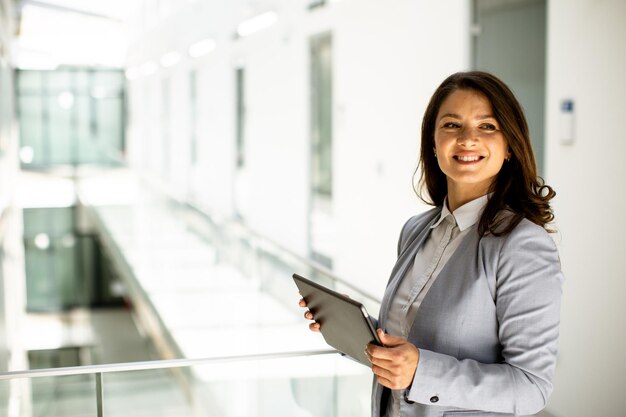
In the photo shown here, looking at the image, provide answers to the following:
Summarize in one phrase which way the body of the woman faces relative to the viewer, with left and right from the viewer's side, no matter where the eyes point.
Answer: facing the viewer and to the left of the viewer

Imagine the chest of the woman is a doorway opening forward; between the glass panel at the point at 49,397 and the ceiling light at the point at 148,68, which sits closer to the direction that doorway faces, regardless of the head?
the glass panel

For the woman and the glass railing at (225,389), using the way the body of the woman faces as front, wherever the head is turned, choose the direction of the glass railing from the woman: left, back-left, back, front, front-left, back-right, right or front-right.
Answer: right

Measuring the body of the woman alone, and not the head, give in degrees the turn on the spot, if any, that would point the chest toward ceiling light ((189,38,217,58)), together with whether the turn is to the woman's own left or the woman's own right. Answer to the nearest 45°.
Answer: approximately 135° to the woman's own right

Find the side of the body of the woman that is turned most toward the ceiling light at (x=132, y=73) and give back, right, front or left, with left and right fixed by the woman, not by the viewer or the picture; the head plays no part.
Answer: right

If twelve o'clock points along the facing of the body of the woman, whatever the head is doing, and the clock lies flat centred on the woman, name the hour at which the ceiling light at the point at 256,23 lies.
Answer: The ceiling light is roughly at 4 o'clock from the woman.

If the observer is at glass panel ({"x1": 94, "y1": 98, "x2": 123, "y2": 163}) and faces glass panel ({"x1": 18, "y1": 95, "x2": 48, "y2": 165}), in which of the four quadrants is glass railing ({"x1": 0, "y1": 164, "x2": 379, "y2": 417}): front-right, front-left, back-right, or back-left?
back-left

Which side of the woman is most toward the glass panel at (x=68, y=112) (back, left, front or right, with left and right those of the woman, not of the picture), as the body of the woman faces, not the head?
right

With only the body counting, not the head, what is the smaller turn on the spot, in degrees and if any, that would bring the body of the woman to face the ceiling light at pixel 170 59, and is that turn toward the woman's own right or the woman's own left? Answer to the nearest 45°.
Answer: approximately 135° to the woman's own right
